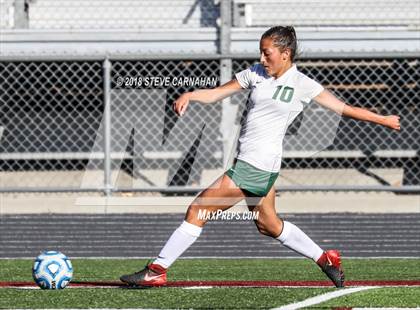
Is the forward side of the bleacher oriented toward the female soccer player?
yes

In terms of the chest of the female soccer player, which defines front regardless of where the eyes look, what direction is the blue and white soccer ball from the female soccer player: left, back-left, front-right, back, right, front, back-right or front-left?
front-right

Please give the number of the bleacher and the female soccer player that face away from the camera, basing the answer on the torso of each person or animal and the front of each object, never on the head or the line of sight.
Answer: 0

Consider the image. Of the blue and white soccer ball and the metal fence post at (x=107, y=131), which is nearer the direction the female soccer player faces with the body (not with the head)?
the blue and white soccer ball

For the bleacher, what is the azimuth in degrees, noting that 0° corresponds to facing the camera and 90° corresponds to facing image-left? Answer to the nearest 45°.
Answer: approximately 0°

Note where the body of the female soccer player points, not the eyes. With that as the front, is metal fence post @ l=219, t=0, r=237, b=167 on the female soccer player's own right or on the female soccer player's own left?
on the female soccer player's own right
